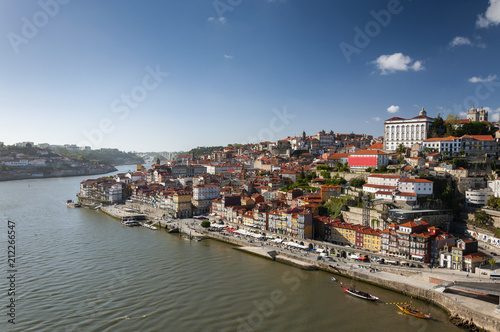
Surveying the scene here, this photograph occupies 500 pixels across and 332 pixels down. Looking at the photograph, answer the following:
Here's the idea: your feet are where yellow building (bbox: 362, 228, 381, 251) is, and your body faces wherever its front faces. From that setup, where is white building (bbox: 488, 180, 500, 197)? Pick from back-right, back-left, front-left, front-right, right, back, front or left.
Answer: back

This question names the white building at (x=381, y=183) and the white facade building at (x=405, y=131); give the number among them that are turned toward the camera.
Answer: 2

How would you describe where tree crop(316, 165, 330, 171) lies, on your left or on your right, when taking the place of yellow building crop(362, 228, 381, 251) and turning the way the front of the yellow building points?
on your right

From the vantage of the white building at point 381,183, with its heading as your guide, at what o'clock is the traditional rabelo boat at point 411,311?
The traditional rabelo boat is roughly at 12 o'clock from the white building.

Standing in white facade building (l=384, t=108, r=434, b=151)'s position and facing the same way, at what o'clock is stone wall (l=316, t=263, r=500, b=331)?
The stone wall is roughly at 12 o'clock from the white facade building.

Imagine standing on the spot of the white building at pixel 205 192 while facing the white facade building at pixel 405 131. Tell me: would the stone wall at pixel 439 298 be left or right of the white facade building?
right

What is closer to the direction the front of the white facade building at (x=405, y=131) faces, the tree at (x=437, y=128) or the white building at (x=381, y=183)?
the white building

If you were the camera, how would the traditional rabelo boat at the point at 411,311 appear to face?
facing away from the viewer and to the left of the viewer

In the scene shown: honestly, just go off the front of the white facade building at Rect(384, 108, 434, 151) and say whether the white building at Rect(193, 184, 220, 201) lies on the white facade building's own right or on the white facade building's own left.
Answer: on the white facade building's own right

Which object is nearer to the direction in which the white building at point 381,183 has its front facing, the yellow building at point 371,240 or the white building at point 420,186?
the yellow building

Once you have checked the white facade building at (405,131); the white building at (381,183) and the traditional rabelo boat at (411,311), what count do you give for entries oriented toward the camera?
2

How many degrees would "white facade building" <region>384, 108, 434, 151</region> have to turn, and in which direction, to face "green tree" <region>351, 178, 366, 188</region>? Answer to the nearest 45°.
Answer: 0° — it already faces it

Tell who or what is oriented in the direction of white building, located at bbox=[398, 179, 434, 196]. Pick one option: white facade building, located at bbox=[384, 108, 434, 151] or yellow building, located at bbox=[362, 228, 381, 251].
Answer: the white facade building

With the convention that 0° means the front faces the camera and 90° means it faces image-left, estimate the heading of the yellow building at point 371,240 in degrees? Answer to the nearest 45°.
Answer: approximately 45°

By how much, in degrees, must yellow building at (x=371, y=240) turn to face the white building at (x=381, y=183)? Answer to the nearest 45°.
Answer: approximately 135° to its right
